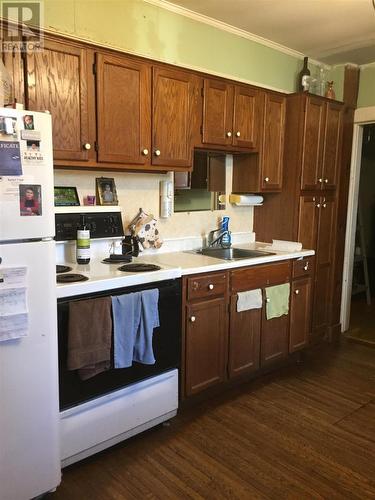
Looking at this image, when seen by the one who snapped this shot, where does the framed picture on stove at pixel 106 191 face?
facing the viewer and to the right of the viewer

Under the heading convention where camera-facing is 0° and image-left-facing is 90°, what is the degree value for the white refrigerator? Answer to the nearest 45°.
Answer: approximately 0°

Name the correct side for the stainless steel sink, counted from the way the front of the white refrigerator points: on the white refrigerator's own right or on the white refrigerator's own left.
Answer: on the white refrigerator's own left

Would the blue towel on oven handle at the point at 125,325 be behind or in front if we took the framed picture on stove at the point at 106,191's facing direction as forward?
in front

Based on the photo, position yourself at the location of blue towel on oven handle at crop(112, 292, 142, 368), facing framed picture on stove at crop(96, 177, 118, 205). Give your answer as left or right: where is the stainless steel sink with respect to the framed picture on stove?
right

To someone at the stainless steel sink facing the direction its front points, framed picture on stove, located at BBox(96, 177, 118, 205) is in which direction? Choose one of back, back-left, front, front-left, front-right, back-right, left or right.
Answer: right

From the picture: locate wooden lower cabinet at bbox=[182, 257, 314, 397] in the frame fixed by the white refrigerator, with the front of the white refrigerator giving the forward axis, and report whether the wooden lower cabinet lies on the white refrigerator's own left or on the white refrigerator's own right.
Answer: on the white refrigerator's own left

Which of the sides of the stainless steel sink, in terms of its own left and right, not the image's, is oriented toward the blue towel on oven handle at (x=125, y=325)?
right

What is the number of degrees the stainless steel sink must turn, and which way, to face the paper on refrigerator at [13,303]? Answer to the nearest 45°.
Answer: approximately 90° to its right

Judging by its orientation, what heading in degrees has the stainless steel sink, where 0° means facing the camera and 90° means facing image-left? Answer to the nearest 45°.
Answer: approximately 315°
